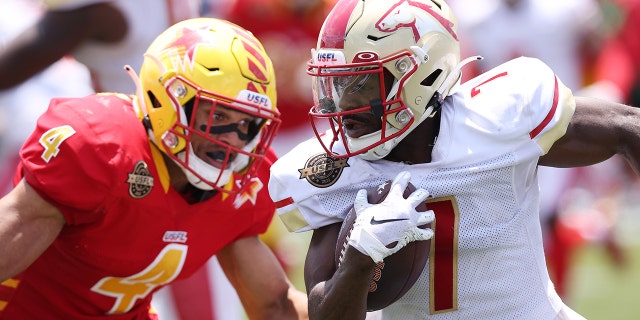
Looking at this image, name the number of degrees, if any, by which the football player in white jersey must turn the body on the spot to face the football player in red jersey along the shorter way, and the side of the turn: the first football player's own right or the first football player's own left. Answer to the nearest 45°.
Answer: approximately 45° to the first football player's own right

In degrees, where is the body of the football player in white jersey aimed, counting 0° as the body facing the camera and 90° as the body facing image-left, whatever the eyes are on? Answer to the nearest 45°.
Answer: approximately 45°

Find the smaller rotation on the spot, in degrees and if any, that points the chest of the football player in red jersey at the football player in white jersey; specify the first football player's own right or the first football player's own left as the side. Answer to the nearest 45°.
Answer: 0° — they already face them

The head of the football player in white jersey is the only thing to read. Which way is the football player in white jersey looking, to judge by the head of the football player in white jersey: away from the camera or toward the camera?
toward the camera

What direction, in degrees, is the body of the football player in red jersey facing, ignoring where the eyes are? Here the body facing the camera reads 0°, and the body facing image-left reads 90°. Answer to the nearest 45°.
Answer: approximately 315°

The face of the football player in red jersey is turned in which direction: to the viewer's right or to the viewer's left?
to the viewer's right

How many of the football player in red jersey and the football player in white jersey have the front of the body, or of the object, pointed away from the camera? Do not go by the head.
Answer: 0
